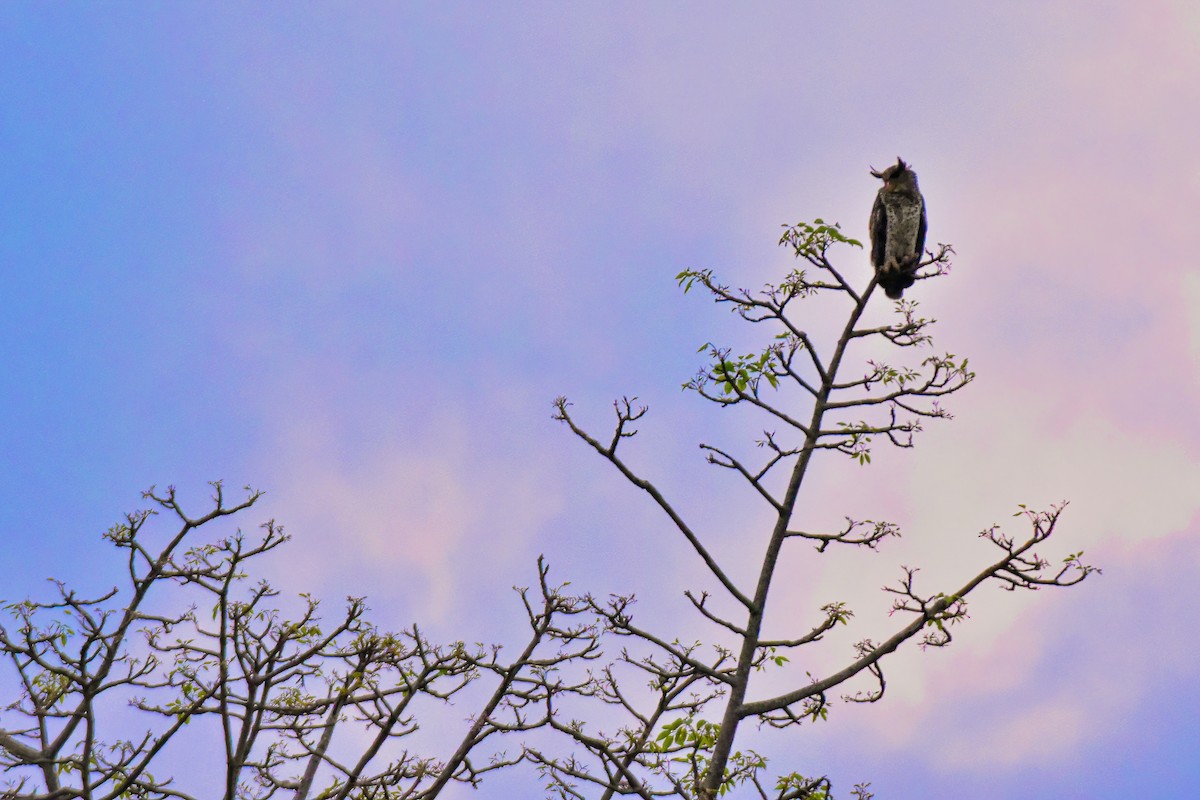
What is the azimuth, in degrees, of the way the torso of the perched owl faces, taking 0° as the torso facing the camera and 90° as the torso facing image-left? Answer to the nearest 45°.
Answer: approximately 0°
